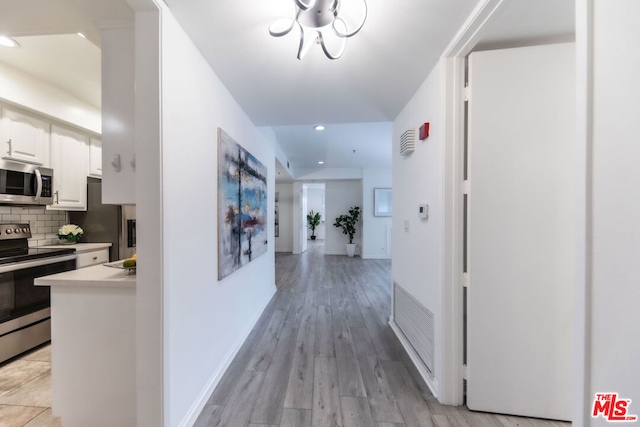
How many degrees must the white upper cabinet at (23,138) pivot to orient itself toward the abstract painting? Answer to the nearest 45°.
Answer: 0° — it already faces it

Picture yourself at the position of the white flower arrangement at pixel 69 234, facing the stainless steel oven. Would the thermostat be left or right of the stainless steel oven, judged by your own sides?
left

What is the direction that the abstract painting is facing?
to the viewer's right

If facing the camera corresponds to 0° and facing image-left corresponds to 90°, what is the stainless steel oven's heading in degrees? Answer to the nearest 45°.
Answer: approximately 315°

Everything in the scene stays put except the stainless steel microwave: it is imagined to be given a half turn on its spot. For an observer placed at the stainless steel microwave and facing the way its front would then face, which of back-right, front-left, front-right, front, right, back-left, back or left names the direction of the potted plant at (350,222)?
back-right
